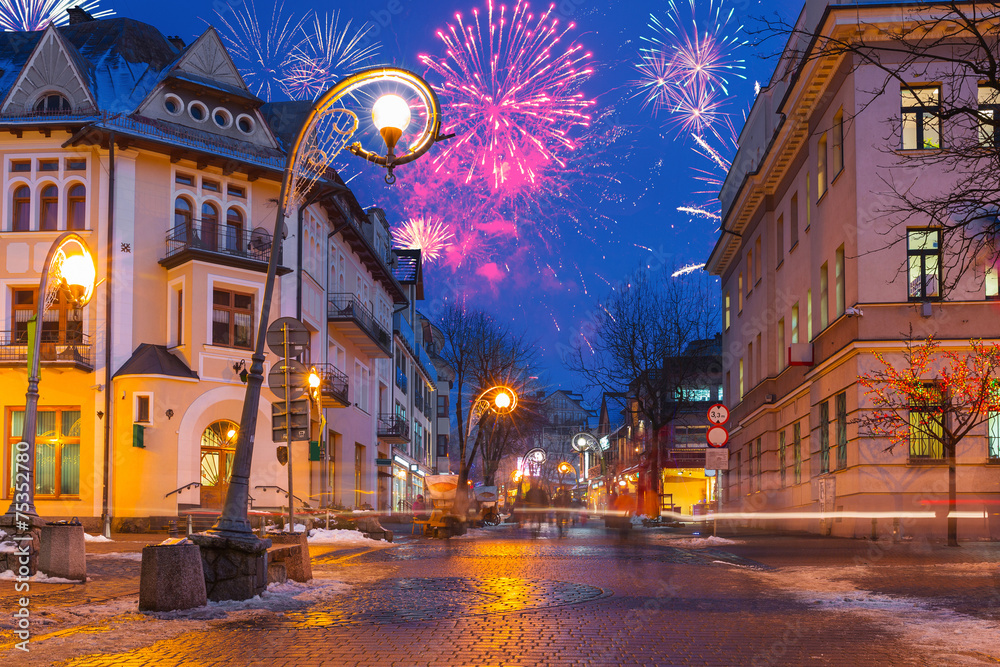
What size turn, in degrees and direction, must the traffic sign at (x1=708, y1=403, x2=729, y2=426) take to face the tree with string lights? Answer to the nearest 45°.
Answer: approximately 90° to its left

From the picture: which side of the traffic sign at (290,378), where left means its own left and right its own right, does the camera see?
back

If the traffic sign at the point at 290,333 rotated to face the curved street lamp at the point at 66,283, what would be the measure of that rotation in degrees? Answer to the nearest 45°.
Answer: approximately 90° to its left

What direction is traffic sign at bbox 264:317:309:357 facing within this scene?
away from the camera

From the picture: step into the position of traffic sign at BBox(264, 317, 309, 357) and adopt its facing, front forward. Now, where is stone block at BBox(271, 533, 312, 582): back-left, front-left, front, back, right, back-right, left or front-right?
back

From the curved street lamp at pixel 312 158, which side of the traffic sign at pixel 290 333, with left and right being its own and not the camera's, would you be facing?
back

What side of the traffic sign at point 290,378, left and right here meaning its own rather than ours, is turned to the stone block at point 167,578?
back
